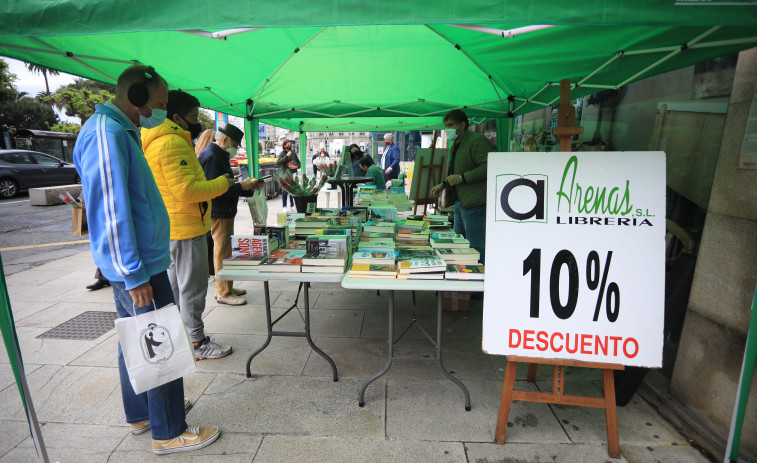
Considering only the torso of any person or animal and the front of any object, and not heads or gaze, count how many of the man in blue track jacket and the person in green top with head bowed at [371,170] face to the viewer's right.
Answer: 1

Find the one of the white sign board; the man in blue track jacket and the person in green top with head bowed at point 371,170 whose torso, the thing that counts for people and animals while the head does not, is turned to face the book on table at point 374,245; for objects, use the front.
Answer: the man in blue track jacket

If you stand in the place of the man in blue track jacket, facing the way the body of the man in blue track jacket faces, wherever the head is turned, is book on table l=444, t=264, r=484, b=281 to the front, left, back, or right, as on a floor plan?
front

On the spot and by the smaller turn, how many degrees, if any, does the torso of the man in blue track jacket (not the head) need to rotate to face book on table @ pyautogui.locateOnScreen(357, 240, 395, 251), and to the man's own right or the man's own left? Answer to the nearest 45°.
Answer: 0° — they already face it

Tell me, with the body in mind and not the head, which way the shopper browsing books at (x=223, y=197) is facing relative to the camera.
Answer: to the viewer's right

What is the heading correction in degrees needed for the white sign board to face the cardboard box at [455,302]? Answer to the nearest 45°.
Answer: approximately 135° to its right

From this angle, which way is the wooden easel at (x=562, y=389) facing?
toward the camera

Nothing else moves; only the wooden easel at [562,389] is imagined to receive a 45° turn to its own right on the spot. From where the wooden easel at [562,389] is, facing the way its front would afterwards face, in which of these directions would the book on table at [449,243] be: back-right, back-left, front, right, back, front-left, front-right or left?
right

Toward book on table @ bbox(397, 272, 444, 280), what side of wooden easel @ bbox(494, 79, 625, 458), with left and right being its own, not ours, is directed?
right

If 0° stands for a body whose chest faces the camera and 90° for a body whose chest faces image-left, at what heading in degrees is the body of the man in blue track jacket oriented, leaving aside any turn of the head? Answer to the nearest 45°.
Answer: approximately 270°

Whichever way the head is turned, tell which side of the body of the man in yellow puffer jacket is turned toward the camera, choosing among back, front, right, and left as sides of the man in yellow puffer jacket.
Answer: right

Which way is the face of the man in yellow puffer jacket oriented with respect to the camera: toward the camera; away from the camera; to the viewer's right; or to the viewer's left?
to the viewer's right

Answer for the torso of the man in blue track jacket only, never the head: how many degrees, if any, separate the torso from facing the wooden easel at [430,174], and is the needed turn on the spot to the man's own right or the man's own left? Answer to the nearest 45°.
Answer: approximately 45° to the man's own left
